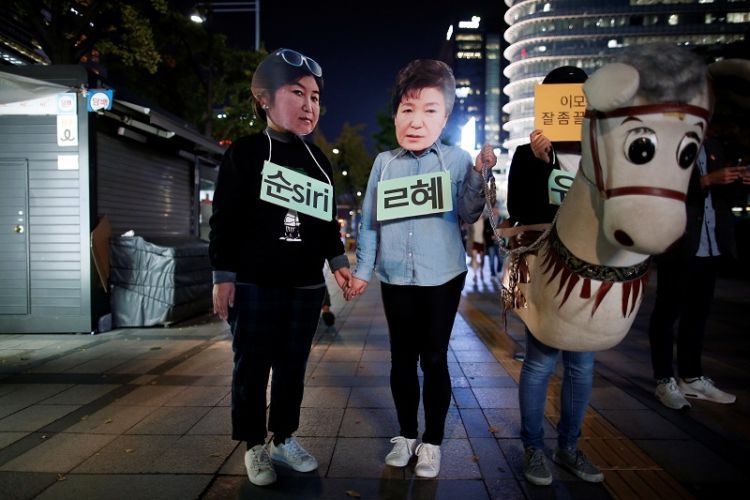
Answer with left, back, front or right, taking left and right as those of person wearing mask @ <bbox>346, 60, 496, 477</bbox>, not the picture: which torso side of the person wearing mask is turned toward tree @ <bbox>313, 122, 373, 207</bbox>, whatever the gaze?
back

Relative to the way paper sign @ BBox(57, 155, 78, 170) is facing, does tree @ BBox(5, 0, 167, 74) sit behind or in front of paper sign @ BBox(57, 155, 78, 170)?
behind

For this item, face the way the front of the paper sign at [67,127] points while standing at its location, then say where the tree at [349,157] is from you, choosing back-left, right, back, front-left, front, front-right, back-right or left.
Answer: back-left

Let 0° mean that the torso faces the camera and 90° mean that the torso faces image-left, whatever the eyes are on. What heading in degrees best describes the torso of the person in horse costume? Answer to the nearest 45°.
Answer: approximately 315°

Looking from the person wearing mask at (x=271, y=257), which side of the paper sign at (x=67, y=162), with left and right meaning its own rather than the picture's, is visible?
front

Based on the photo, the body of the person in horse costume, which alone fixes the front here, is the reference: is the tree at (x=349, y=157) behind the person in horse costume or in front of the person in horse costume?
behind

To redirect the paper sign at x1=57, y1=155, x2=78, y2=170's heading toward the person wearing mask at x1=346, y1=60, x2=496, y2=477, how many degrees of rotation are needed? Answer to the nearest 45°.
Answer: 0° — it already faces them

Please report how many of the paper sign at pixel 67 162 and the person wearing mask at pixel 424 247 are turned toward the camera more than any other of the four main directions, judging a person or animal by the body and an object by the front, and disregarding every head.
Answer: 2

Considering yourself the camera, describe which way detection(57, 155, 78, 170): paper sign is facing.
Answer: facing the viewer

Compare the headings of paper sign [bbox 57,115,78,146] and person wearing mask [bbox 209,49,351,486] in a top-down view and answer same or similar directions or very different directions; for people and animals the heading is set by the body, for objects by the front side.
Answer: same or similar directions

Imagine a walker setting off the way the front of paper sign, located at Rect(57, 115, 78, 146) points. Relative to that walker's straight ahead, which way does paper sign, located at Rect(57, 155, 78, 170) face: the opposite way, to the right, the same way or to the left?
the same way

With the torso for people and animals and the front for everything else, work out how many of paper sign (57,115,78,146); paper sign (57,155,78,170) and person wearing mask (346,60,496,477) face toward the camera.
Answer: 3

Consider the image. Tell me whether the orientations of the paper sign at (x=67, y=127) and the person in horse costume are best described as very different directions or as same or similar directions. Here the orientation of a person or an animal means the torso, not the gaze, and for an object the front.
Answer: same or similar directions
